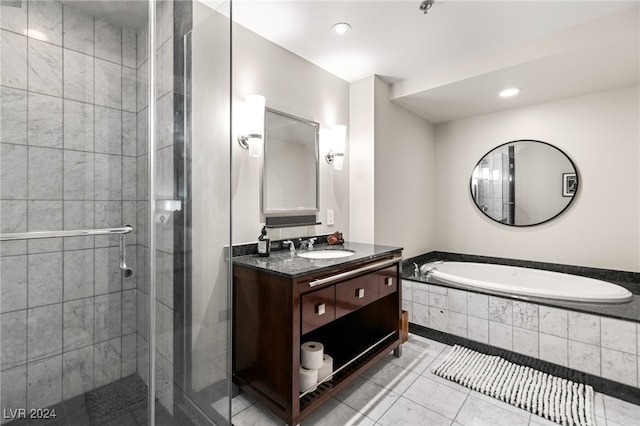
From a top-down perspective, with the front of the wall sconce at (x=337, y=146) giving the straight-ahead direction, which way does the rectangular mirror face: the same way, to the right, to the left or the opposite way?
the same way

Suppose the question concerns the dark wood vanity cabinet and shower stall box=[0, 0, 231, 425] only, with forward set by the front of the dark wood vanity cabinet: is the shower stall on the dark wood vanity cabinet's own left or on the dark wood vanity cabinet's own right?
on the dark wood vanity cabinet's own right

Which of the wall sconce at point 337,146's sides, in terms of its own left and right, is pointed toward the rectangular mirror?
right

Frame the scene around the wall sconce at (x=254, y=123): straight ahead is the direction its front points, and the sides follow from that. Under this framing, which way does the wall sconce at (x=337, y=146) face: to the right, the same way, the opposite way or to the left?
the same way

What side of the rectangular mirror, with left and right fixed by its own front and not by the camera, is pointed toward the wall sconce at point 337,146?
left

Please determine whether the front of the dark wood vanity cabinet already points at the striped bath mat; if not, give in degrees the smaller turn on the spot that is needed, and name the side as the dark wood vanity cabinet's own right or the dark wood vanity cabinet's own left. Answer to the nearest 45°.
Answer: approximately 45° to the dark wood vanity cabinet's own left

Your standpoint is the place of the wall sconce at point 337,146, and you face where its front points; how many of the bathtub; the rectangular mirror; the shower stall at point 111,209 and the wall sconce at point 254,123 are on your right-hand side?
3

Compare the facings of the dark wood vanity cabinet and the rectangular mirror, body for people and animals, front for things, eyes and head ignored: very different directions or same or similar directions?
same or similar directions

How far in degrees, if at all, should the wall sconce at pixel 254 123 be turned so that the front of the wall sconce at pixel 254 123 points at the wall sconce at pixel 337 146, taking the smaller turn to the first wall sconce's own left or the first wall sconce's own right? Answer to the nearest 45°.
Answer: approximately 90° to the first wall sconce's own left

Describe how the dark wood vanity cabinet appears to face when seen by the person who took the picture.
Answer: facing the viewer and to the right of the viewer

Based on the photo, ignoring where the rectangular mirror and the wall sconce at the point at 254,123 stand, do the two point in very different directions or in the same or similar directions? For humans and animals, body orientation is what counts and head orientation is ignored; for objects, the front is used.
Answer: same or similar directions

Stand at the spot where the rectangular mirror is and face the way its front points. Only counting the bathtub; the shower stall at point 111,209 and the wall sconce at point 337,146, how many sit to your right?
1
